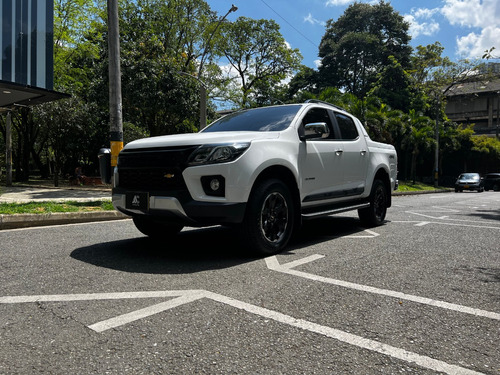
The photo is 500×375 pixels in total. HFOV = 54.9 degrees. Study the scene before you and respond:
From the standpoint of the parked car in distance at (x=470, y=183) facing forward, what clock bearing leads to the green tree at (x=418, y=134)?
The green tree is roughly at 3 o'clock from the parked car in distance.

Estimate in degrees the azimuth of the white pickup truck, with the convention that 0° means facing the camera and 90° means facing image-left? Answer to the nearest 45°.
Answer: approximately 45°

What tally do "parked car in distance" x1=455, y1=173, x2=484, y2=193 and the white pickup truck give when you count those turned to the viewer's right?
0

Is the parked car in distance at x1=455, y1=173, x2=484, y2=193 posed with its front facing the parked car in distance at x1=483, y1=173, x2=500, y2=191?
no

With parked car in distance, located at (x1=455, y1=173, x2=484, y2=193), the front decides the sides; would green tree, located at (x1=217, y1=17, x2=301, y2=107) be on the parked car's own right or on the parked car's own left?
on the parked car's own right

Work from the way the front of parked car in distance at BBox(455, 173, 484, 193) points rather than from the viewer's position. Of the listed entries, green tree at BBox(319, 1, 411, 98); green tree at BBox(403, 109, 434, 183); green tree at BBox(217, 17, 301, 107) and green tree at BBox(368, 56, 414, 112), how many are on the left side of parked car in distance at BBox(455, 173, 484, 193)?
0

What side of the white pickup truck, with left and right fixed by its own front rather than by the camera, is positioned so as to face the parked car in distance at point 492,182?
back

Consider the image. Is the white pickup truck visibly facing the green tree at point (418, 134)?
no

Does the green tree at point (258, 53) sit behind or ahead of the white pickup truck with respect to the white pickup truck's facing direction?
behind

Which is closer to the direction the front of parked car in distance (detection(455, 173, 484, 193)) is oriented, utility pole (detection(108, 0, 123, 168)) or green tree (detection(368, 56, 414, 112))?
the utility pole

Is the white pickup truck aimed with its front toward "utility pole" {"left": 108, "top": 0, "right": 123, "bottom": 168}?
no

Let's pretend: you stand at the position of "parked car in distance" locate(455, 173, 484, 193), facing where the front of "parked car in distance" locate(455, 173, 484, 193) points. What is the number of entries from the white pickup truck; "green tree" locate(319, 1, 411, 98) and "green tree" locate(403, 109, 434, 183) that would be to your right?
2

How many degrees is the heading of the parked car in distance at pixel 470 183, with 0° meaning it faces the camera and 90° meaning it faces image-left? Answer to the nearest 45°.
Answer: approximately 45°

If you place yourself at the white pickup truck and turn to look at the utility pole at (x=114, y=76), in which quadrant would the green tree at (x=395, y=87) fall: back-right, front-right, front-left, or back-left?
front-right

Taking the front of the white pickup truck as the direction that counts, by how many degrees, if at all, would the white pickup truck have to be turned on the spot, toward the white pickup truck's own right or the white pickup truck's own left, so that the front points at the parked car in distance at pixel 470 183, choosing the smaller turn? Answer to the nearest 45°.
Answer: approximately 180°

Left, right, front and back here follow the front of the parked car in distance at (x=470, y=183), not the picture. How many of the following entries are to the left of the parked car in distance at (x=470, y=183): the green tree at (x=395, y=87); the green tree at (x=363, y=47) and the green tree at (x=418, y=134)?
0
